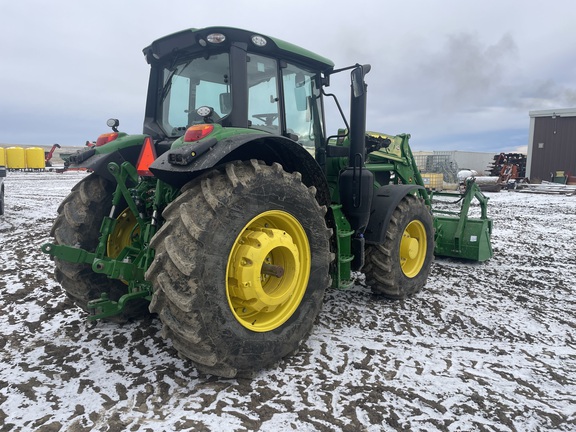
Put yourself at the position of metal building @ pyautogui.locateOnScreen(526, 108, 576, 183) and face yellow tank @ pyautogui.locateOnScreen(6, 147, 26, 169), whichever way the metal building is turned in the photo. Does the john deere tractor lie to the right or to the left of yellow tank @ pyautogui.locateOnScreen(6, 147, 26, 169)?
left

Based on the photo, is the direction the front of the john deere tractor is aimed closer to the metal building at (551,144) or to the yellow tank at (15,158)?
the metal building

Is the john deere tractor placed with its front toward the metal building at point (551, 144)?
yes

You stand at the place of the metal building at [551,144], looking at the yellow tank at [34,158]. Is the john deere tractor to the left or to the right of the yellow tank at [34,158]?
left

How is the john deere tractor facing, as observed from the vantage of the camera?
facing away from the viewer and to the right of the viewer

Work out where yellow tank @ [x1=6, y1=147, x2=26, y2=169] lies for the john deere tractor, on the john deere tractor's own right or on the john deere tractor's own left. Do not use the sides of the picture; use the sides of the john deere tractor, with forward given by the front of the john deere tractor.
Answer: on the john deere tractor's own left

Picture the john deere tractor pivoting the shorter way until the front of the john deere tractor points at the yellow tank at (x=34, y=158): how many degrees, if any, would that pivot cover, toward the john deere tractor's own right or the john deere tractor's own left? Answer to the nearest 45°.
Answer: approximately 90° to the john deere tractor's own left
